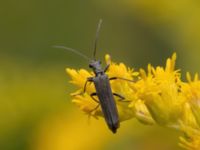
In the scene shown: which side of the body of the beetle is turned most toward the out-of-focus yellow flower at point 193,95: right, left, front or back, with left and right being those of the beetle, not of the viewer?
right

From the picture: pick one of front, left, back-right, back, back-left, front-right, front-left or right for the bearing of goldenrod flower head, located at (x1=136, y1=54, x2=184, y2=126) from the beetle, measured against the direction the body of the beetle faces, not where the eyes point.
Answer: right

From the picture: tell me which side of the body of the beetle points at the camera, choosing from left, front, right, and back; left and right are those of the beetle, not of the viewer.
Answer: back
